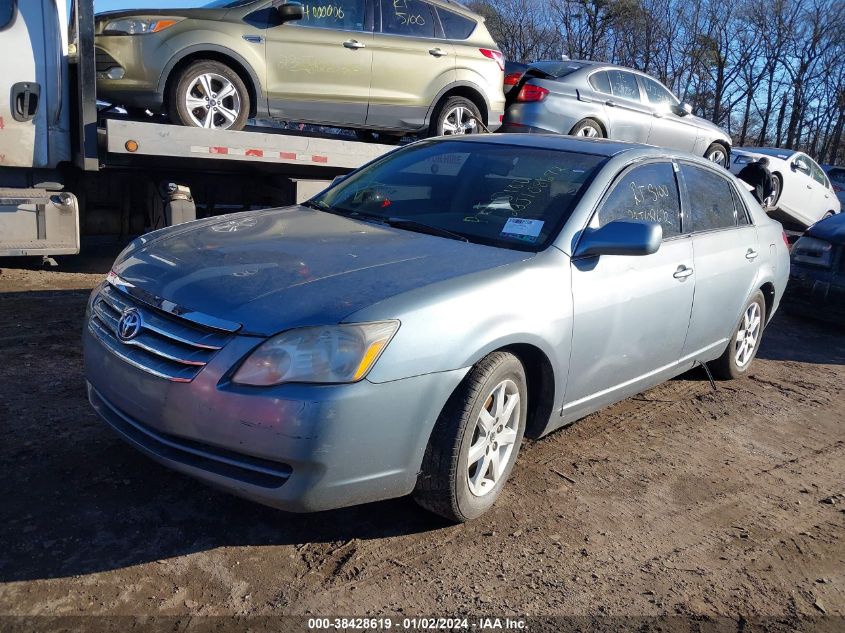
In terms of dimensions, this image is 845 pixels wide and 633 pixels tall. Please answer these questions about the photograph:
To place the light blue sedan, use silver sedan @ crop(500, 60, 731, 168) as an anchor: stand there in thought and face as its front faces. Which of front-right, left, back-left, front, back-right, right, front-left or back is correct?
back-right

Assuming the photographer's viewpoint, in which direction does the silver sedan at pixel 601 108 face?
facing away from the viewer and to the right of the viewer

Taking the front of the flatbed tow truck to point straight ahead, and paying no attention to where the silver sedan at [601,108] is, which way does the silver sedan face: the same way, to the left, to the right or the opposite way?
the opposite way

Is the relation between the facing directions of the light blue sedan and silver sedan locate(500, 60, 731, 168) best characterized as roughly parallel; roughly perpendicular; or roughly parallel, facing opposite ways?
roughly parallel, facing opposite ways

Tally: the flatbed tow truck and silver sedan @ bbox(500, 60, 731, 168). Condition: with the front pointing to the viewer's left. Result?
1

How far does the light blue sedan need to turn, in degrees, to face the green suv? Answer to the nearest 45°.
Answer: approximately 135° to its right

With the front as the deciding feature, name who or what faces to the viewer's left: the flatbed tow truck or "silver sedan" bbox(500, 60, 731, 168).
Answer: the flatbed tow truck

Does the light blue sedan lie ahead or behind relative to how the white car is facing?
ahead

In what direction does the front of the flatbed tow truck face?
to the viewer's left

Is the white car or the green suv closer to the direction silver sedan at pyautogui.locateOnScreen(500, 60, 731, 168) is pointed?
the white car

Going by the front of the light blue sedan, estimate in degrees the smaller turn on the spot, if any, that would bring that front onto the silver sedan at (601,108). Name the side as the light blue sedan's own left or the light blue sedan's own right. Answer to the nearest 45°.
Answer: approximately 135° to the light blue sedan's own right
